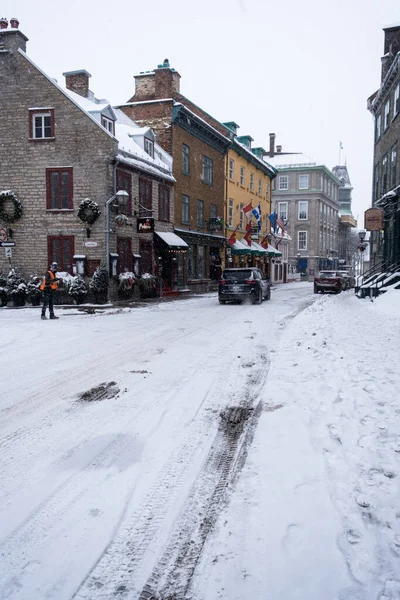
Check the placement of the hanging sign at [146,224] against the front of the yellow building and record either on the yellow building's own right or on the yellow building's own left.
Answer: on the yellow building's own right

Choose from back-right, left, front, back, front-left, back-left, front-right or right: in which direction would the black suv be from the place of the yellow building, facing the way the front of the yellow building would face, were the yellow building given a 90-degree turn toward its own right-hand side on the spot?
front-left

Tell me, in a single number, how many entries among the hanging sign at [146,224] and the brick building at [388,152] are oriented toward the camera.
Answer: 1

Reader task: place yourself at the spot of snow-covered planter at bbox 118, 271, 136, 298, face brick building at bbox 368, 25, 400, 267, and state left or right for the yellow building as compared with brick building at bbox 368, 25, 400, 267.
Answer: left

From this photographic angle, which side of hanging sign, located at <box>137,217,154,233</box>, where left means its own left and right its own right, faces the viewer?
front

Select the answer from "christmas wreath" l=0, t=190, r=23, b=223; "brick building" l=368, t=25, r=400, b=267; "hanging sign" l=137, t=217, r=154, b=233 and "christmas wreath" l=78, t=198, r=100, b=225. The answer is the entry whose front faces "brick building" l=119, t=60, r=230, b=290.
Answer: "brick building" l=368, t=25, r=400, b=267

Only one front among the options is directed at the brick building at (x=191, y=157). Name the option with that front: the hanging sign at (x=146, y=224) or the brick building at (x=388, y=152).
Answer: the brick building at (x=388, y=152)

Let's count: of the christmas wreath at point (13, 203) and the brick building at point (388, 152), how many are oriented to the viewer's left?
1

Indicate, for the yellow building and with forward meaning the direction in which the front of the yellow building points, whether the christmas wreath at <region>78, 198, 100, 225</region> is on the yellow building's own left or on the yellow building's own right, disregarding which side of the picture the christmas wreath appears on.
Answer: on the yellow building's own right

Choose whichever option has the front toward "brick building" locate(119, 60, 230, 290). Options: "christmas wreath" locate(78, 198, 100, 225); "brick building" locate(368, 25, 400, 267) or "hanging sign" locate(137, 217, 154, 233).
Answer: "brick building" locate(368, 25, 400, 267)

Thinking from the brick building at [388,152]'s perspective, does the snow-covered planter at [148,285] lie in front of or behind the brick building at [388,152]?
in front

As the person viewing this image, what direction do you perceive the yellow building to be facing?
facing the viewer and to the right of the viewer

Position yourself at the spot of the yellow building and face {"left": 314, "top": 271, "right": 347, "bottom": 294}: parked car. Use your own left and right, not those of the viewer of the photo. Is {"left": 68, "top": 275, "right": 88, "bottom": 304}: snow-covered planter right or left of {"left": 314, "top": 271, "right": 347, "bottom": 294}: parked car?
right
